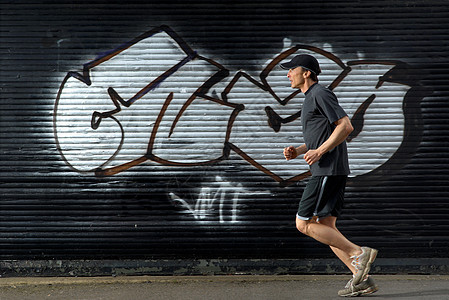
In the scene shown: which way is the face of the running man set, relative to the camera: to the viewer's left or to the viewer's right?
to the viewer's left

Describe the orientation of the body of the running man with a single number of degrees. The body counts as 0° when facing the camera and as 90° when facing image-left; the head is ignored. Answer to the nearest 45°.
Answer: approximately 90°
